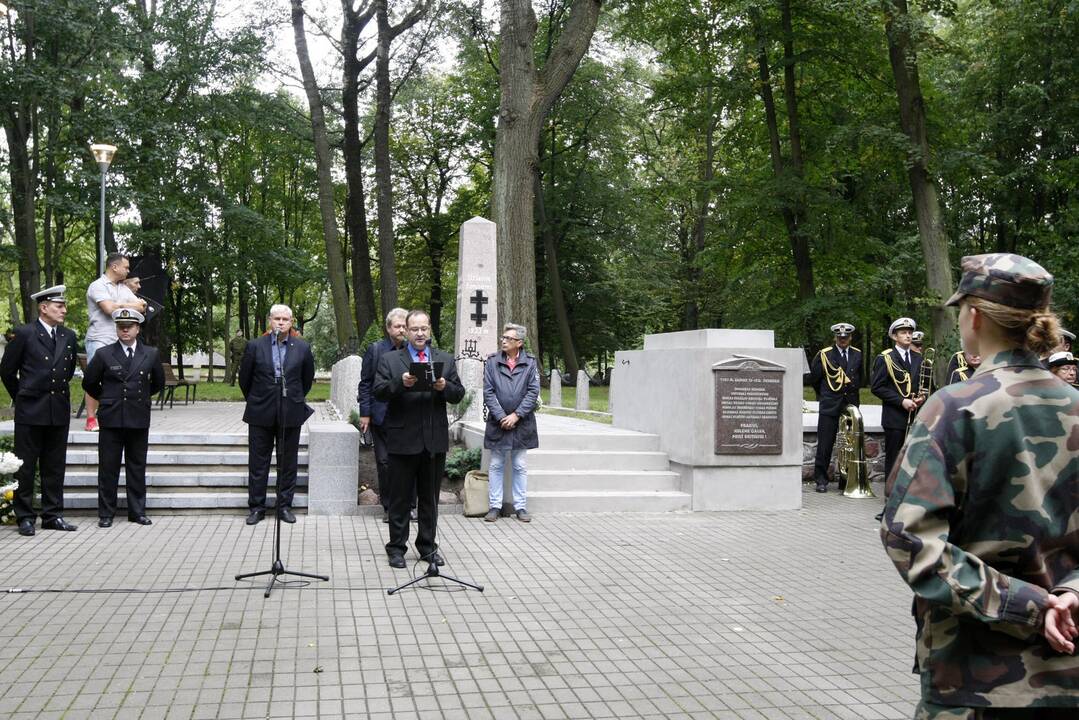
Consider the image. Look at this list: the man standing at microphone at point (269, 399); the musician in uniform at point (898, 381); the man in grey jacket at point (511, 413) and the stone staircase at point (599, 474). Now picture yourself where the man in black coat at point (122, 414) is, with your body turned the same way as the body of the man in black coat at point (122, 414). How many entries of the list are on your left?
4

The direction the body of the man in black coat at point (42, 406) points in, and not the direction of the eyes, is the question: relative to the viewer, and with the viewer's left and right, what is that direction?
facing the viewer and to the right of the viewer

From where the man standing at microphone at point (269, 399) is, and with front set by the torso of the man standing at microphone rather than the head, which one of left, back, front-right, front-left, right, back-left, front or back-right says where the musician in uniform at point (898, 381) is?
left

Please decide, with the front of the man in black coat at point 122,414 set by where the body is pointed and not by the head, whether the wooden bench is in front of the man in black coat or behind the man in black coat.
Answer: behind

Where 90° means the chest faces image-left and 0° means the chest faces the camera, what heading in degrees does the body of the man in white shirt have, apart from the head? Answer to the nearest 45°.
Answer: approximately 315°

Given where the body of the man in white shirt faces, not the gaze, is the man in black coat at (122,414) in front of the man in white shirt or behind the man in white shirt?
in front

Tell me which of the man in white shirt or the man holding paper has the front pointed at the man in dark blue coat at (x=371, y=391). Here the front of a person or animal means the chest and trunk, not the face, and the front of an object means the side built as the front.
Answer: the man in white shirt

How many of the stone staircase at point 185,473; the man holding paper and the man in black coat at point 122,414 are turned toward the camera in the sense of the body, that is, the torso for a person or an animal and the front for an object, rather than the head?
3

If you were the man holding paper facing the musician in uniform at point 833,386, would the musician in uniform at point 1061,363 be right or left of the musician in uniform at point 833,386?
right

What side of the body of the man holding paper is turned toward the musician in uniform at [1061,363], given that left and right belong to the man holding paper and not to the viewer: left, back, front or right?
left
